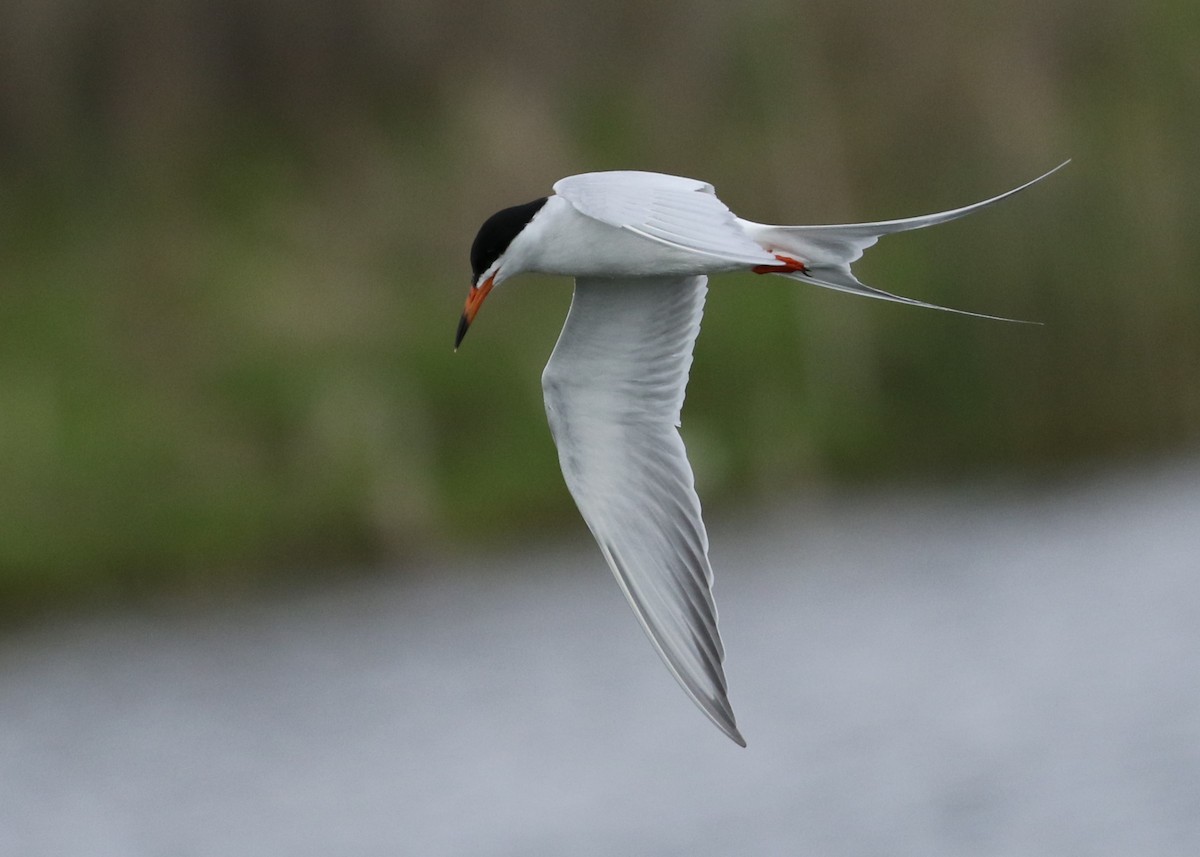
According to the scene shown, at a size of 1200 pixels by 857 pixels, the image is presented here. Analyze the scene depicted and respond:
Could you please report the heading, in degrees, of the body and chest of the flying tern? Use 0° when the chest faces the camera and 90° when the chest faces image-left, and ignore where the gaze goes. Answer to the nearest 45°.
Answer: approximately 90°
